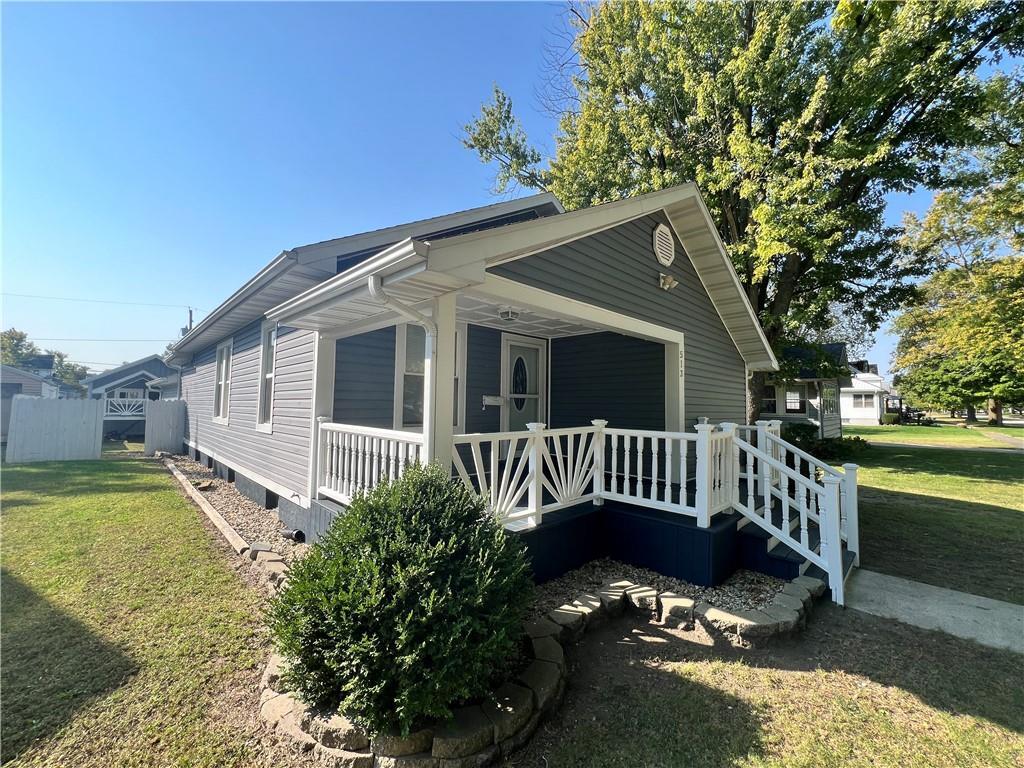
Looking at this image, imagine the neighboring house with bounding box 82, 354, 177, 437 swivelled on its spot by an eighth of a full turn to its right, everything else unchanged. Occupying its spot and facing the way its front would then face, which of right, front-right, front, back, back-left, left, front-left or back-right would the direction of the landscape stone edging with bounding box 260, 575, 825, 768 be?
front-left

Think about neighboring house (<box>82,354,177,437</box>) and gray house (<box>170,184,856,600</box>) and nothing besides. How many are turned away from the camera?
0

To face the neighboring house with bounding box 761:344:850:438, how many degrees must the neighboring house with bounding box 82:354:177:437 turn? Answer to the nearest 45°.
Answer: approximately 45° to its left

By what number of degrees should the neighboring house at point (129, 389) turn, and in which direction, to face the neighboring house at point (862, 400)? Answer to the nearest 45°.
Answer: approximately 45° to its left

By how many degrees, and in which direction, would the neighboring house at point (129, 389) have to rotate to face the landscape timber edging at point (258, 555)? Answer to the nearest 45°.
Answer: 0° — it already faces it

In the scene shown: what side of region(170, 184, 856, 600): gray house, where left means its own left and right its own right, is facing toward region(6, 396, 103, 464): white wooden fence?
back

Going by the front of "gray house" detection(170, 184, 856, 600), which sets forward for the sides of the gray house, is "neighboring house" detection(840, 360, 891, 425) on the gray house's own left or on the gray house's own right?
on the gray house's own left

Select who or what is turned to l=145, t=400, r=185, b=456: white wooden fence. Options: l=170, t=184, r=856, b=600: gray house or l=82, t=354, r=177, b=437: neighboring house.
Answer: the neighboring house

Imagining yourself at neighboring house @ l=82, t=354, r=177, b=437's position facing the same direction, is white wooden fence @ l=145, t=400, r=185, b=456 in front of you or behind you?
in front

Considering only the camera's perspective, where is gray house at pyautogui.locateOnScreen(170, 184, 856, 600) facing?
facing the viewer and to the right of the viewer

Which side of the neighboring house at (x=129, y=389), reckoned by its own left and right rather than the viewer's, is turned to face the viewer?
front

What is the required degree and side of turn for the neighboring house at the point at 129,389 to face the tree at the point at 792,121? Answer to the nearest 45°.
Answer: approximately 45° to its left

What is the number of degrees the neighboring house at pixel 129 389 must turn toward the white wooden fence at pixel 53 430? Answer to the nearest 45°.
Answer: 0° — it already faces it

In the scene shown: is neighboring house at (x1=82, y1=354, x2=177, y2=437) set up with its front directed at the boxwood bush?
yes

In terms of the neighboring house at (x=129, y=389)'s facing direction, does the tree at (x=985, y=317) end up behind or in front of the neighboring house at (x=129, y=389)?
in front
